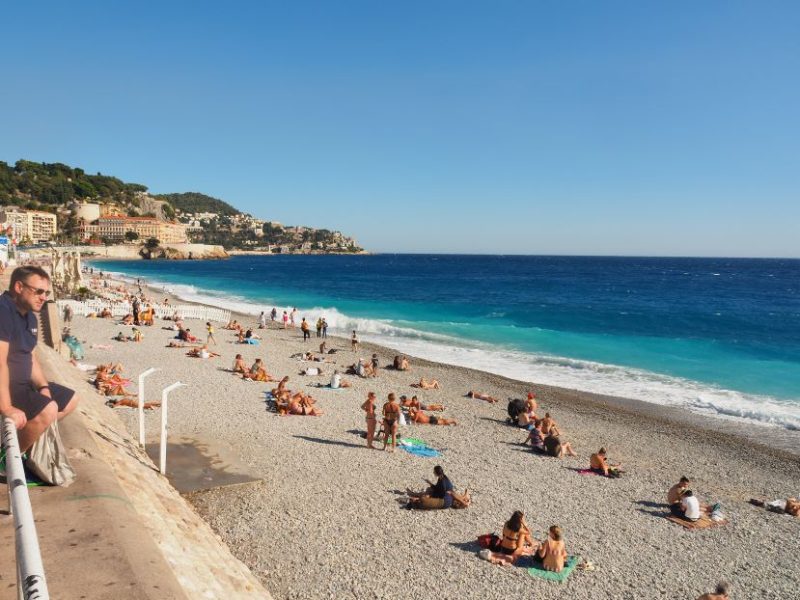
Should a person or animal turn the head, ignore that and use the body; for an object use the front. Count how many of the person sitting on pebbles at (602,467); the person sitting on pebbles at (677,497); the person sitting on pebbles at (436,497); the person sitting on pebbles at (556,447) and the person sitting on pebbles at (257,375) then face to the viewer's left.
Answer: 1

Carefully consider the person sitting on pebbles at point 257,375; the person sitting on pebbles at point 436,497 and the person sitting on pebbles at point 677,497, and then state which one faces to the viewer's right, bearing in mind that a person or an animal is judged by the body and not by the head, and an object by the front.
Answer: the person sitting on pebbles at point 677,497

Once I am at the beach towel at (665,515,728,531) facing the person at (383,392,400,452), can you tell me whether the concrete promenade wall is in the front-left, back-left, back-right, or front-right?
front-left

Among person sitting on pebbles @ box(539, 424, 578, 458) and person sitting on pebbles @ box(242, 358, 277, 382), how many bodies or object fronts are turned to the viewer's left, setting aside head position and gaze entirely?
0

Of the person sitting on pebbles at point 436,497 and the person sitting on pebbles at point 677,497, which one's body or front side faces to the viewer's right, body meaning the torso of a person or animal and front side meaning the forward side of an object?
the person sitting on pebbles at point 677,497
